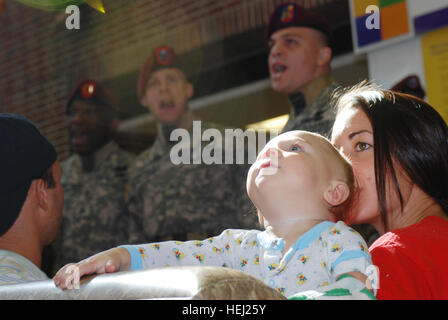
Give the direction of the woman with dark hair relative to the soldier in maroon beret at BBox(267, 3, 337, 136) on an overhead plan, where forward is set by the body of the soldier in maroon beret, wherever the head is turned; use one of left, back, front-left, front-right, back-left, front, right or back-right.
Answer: front-left

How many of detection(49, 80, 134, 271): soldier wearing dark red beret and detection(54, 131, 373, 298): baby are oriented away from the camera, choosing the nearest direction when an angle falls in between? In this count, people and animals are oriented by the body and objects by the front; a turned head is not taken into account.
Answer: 0

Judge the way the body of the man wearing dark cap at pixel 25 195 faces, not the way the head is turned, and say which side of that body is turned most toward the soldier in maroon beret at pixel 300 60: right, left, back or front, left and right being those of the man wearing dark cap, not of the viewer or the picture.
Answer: front

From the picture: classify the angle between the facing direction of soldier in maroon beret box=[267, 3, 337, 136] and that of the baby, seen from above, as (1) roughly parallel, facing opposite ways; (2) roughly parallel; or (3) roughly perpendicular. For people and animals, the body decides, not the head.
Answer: roughly parallel

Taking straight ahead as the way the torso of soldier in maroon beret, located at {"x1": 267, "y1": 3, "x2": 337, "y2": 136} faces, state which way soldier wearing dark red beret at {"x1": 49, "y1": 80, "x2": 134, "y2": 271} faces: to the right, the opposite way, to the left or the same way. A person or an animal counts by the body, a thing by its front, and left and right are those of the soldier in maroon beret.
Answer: the same way

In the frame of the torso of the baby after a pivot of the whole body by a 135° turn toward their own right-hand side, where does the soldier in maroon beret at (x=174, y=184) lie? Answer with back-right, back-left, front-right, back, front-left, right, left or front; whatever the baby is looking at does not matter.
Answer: front

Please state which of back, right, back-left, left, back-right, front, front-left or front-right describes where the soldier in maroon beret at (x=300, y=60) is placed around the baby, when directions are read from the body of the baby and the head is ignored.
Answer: back-right

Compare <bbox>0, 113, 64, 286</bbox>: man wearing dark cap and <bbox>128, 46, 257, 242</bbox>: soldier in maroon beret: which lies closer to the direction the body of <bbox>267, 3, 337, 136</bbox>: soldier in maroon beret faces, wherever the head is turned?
the man wearing dark cap

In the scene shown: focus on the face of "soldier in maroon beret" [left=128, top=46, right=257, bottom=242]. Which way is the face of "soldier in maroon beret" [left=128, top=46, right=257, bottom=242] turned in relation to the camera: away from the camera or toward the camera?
toward the camera

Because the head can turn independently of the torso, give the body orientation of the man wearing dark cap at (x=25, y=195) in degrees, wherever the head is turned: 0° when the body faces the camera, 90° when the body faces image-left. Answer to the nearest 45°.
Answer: approximately 225°

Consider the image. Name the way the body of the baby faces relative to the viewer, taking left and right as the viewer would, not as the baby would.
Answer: facing the viewer and to the left of the viewer

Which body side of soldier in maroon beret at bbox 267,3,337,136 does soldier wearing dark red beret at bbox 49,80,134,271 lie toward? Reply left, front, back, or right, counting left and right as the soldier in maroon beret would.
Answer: right

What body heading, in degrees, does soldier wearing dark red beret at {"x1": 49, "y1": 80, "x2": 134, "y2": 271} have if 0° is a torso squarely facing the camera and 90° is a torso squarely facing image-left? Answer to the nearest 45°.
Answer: approximately 45°

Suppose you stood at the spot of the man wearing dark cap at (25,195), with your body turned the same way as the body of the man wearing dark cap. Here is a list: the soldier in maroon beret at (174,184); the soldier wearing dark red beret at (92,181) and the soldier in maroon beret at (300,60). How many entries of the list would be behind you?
0

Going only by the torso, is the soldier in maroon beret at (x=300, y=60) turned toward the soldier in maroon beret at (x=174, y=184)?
no

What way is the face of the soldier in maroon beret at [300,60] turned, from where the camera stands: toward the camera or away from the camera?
toward the camera

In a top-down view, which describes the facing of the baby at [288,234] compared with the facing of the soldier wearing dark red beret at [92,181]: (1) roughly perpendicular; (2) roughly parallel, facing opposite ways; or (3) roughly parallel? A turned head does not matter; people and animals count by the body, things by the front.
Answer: roughly parallel

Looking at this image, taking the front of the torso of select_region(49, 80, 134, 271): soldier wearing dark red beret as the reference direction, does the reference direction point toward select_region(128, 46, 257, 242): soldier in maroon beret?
no

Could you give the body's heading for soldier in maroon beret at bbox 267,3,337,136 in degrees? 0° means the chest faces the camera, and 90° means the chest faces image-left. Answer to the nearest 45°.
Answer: approximately 45°

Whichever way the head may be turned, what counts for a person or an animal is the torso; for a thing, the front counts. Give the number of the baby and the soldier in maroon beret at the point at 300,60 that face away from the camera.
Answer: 0
